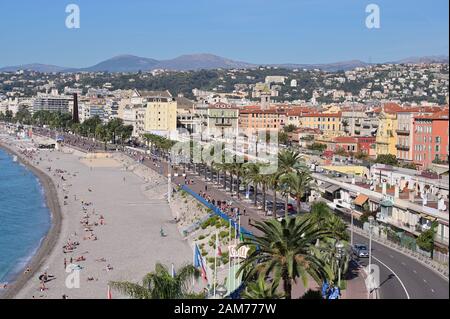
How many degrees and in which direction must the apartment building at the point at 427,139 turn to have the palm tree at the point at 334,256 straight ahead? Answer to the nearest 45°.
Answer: approximately 45° to its left

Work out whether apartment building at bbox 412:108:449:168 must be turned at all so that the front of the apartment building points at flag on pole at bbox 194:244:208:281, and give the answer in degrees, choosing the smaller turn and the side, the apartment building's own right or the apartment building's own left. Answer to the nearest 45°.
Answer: approximately 45° to the apartment building's own left

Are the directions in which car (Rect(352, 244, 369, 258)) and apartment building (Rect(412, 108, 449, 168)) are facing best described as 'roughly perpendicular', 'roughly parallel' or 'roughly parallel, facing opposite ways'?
roughly perpendicular

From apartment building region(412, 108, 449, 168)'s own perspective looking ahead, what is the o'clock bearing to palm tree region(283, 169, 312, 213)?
The palm tree is roughly at 11 o'clock from the apartment building.

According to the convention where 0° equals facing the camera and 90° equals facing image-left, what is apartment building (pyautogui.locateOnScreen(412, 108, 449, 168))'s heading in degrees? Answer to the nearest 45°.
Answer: approximately 45°

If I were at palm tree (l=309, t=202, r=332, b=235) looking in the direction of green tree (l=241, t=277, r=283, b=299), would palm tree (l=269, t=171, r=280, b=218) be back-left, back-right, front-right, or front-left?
back-right

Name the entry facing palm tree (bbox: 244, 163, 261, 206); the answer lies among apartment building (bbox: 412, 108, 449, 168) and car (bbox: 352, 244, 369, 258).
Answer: the apartment building
